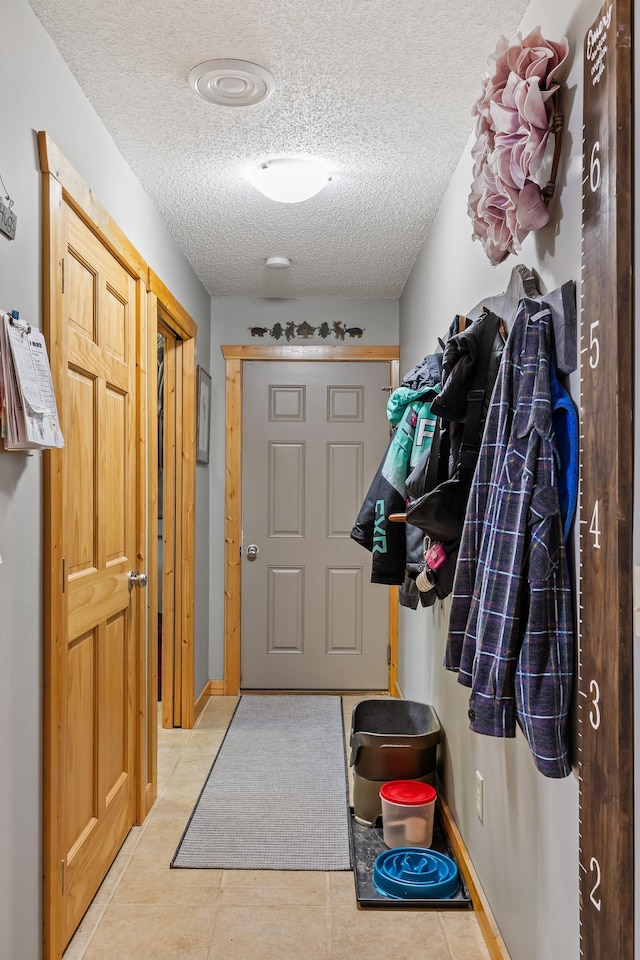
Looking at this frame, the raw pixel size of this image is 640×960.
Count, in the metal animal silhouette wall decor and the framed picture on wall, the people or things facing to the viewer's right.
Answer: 1

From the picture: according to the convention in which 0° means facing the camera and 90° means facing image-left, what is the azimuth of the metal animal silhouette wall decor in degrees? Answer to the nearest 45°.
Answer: approximately 0°

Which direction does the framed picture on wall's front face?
to the viewer's right

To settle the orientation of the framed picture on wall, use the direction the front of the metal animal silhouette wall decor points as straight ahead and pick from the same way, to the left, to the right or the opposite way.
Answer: to the left

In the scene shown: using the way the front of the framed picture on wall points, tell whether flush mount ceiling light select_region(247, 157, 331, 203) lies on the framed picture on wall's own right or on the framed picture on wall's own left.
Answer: on the framed picture on wall's own right

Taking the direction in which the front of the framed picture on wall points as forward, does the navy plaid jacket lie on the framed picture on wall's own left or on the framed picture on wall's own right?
on the framed picture on wall's own right

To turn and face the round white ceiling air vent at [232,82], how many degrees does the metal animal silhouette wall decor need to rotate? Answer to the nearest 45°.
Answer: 0° — it already faces it

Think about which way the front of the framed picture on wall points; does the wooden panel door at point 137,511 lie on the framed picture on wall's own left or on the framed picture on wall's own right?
on the framed picture on wall's own right

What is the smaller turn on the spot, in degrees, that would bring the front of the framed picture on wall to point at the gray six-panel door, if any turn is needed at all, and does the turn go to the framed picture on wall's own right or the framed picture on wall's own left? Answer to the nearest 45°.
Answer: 0° — it already faces it
